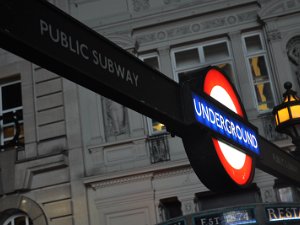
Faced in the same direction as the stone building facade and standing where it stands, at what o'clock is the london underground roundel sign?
The london underground roundel sign is roughly at 12 o'clock from the stone building facade.

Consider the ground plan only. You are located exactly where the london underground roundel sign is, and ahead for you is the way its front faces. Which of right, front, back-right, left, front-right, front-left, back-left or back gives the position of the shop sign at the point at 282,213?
back-left

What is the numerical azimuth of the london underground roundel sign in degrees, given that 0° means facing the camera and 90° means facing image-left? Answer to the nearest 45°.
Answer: approximately 315°

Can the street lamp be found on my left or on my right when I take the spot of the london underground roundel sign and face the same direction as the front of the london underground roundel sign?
on my left

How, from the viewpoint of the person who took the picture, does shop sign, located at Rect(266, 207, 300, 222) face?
facing the viewer

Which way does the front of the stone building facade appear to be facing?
toward the camera

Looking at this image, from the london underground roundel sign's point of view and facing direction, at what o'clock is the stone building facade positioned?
The stone building facade is roughly at 7 o'clock from the london underground roundel sign.

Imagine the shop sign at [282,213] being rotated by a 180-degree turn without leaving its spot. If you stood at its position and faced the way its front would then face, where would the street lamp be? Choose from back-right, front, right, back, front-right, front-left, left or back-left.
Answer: back

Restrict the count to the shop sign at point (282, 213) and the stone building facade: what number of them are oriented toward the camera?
2
